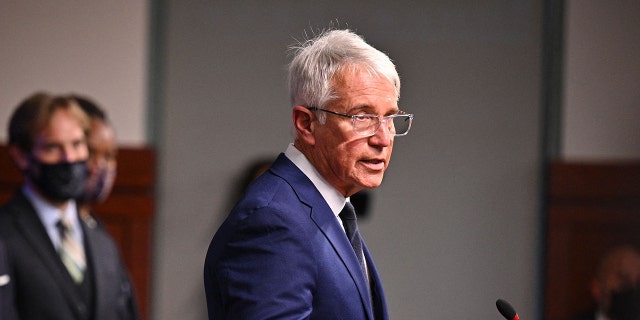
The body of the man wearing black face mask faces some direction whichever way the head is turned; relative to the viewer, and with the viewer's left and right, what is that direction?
facing the viewer and to the right of the viewer

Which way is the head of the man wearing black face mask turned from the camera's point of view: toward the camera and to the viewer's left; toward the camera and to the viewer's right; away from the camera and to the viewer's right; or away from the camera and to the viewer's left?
toward the camera and to the viewer's right
